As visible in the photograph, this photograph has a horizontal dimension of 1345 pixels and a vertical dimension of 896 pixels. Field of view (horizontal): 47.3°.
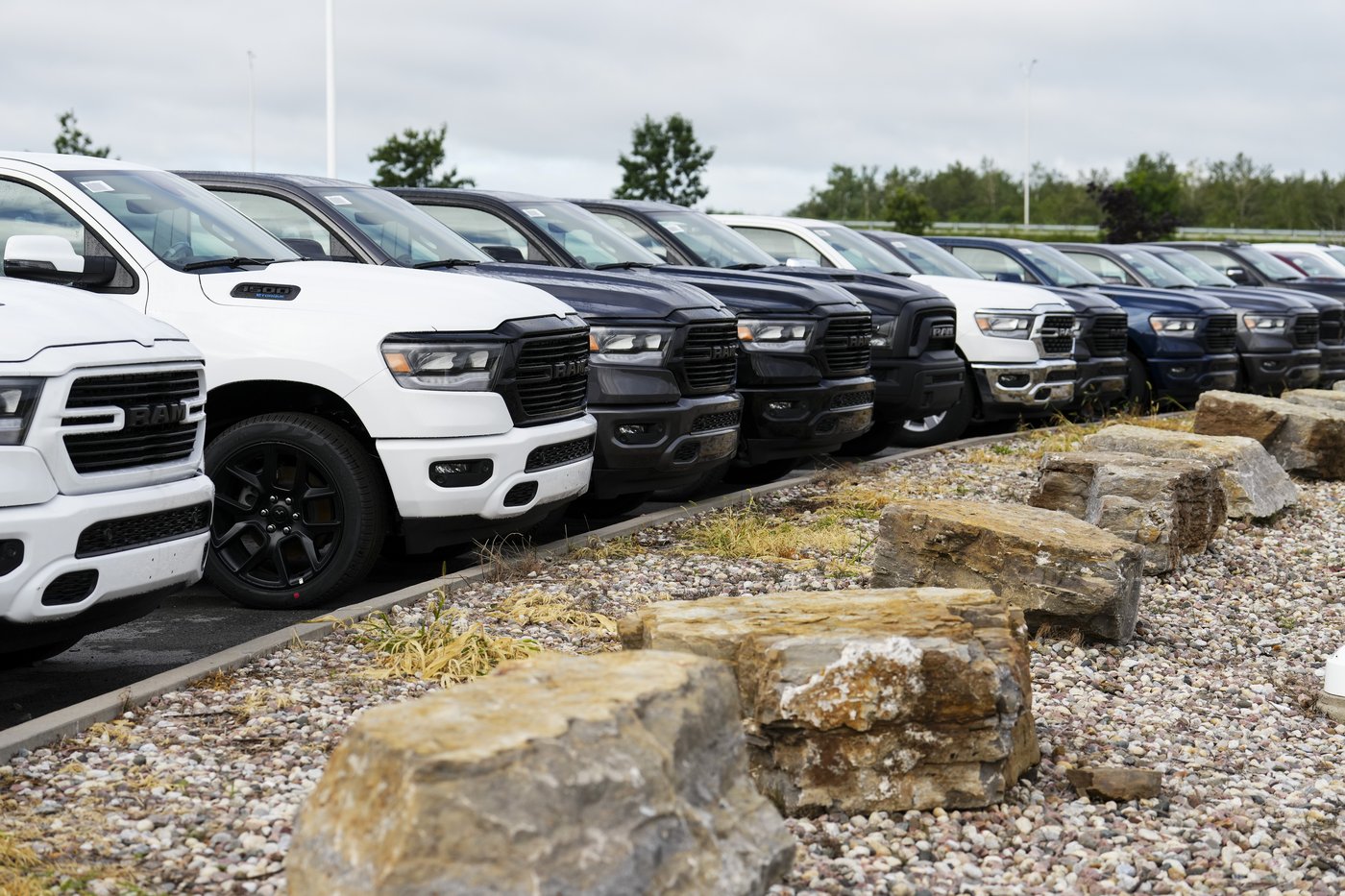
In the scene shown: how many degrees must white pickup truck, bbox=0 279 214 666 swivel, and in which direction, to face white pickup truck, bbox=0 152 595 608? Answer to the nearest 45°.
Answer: approximately 90° to its left

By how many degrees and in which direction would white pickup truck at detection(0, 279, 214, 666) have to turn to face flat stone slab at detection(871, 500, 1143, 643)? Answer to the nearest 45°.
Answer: approximately 45° to its left

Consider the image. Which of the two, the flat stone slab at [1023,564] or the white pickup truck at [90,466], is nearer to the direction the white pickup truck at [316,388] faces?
the flat stone slab

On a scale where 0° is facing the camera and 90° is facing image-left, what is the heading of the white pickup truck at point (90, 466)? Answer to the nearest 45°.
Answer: approximately 315°

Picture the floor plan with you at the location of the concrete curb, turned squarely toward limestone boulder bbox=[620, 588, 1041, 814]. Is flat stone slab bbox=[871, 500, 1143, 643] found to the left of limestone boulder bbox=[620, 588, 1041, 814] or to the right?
left

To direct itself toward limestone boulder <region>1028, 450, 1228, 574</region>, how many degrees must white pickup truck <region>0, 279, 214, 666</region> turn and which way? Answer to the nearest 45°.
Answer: approximately 45° to its left

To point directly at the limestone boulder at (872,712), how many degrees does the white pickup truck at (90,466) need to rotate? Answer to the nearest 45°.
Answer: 0° — it already faces it

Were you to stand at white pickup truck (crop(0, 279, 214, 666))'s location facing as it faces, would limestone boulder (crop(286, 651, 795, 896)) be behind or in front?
in front

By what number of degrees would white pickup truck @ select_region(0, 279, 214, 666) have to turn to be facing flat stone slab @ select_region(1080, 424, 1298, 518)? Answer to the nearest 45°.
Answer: approximately 45° to its left

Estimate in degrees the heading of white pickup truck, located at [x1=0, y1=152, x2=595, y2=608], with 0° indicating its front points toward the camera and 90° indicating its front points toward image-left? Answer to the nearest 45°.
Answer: approximately 315°

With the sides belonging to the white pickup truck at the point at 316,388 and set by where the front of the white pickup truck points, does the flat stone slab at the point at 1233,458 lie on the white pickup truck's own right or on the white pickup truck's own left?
on the white pickup truck's own left

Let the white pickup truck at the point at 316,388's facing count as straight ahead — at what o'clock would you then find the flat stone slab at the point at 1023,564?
The flat stone slab is roughly at 11 o'clock from the white pickup truck.

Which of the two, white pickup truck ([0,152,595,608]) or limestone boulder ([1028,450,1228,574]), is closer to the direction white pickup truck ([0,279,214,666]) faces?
the limestone boulder
